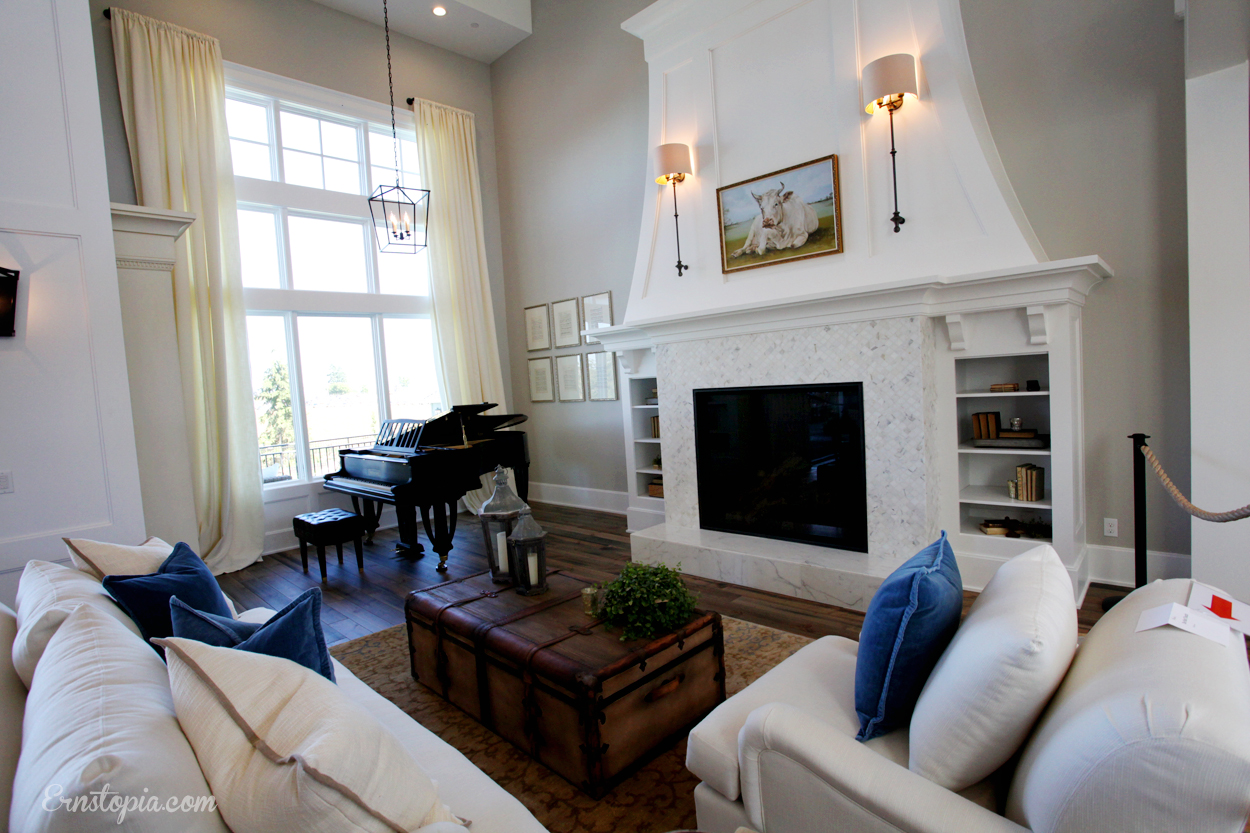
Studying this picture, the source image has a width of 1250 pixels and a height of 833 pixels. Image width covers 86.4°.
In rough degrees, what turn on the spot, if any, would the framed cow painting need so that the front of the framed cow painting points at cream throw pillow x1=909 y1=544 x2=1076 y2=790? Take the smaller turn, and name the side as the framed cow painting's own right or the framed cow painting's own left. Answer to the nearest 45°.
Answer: approximately 45° to the framed cow painting's own left

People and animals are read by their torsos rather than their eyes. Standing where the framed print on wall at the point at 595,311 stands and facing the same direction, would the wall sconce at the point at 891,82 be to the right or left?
on its left

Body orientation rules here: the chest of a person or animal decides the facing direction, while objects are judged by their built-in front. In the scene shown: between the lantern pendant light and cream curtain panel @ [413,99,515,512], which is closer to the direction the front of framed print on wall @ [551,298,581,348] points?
the lantern pendant light

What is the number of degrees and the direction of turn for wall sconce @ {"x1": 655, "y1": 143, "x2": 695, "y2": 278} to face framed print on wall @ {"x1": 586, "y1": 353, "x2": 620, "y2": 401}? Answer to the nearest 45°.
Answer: approximately 90° to its right

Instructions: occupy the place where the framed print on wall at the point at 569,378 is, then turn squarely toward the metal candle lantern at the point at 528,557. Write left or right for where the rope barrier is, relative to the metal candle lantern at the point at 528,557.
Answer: left

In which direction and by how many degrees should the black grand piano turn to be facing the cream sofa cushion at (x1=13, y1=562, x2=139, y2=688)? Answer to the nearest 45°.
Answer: approximately 45° to its left

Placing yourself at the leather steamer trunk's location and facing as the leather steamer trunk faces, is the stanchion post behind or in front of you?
behind

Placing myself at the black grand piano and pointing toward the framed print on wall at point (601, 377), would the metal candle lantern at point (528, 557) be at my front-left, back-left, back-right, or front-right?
back-right

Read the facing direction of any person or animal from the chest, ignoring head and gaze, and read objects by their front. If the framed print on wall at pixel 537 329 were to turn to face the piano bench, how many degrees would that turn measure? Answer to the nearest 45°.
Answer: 0° — it already faces it
